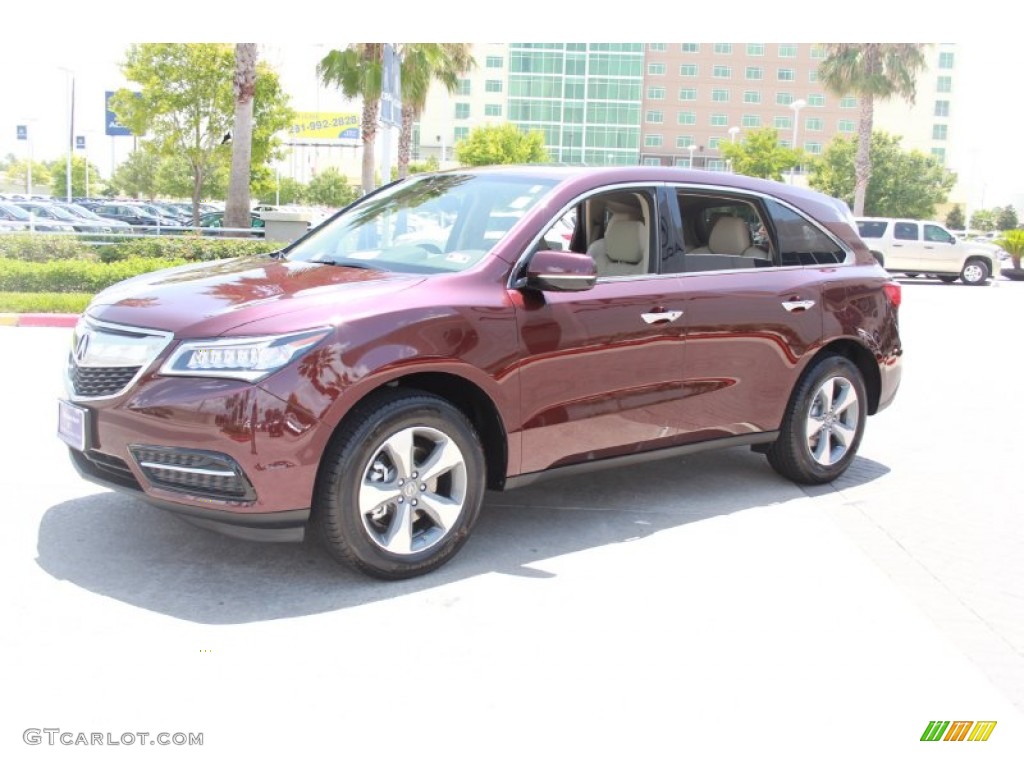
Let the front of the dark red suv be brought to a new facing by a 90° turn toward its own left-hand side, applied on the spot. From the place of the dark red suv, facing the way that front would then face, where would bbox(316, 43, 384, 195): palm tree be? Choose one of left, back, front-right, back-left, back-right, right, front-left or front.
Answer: back-left

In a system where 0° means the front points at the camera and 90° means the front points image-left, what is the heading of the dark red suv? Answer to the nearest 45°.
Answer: approximately 45°

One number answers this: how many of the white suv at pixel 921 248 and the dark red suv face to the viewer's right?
1

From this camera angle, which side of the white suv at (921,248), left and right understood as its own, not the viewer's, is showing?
right

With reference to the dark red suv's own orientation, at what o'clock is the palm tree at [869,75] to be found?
The palm tree is roughly at 5 o'clock from the dark red suv.

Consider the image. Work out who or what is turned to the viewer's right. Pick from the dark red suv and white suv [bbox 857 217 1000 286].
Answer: the white suv

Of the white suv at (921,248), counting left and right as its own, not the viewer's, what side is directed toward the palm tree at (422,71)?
back

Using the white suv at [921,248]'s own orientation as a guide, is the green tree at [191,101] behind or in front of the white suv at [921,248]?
behind

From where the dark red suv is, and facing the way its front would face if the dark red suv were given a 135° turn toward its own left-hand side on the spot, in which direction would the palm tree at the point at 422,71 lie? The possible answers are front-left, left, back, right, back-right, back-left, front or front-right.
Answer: left

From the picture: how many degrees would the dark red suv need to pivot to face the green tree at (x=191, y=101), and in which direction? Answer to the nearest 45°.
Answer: approximately 135° to its right
